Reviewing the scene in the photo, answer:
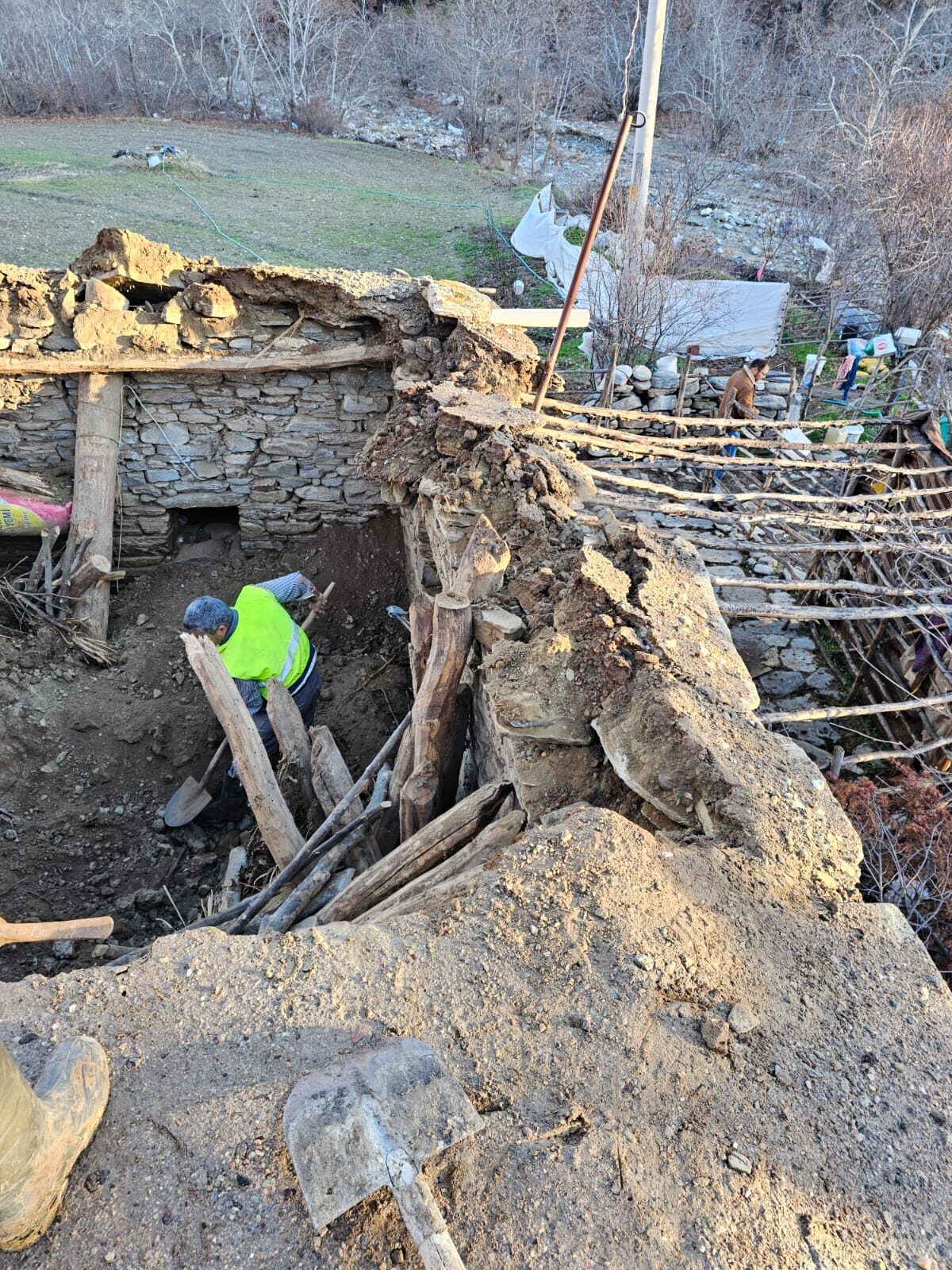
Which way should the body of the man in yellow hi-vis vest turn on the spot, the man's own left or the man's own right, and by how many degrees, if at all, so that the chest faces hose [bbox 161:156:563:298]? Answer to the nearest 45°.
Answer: approximately 90° to the man's own right

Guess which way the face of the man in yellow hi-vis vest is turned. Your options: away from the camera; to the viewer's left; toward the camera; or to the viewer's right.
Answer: to the viewer's left

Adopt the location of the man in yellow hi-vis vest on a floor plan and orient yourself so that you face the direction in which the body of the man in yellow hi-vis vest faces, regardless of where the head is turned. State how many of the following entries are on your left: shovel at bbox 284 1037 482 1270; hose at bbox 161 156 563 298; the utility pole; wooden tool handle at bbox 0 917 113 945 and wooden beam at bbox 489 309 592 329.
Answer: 2

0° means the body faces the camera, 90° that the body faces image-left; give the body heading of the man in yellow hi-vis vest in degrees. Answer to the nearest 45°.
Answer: approximately 90°

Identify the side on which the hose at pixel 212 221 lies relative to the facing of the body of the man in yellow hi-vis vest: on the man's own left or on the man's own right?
on the man's own right

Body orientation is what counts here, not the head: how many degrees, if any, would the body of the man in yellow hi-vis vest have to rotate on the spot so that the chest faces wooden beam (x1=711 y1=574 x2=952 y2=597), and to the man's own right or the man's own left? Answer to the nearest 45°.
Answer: approximately 180°

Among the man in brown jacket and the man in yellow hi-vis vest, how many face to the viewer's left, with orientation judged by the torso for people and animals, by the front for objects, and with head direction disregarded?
1

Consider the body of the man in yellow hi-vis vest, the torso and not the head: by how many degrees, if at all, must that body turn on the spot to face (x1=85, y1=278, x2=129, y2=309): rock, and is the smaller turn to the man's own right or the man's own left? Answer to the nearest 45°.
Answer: approximately 90° to the man's own right

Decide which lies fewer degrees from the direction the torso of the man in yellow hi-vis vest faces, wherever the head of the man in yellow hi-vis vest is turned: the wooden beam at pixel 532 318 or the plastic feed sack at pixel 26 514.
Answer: the plastic feed sack

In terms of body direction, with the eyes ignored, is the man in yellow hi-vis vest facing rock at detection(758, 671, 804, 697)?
no

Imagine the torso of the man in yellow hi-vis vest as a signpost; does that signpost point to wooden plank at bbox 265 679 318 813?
no
